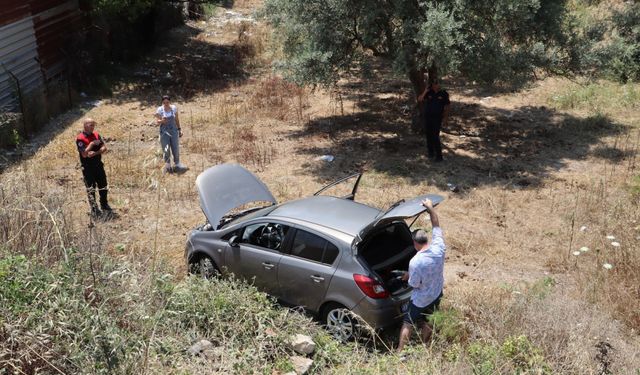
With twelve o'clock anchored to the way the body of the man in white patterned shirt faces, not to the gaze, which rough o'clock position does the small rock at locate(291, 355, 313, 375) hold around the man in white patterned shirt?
The small rock is roughly at 9 o'clock from the man in white patterned shirt.

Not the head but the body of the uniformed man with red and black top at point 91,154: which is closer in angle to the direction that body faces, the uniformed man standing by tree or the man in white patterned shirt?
the man in white patterned shirt

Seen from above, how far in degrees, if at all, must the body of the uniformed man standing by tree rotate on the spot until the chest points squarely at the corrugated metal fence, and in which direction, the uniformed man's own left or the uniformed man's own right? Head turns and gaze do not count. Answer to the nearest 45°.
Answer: approximately 90° to the uniformed man's own right

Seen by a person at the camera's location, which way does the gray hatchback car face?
facing away from the viewer and to the left of the viewer

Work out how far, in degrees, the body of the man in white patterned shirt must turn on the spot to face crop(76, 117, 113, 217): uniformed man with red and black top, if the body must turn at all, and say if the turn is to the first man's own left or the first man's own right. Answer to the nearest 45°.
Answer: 0° — they already face them

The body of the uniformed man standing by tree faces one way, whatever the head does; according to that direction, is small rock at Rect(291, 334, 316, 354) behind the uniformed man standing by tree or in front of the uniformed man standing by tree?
in front

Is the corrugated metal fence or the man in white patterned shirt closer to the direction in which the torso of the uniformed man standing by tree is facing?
the man in white patterned shirt

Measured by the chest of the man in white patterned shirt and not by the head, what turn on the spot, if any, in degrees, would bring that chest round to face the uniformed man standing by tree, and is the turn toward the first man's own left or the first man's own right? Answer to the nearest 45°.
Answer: approximately 45° to the first man's own right

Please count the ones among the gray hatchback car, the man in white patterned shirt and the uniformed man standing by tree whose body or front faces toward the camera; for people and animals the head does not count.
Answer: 1

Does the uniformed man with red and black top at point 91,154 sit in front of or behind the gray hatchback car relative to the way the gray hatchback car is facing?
in front

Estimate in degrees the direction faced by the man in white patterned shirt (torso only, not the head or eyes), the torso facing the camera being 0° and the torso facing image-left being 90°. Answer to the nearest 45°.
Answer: approximately 135°

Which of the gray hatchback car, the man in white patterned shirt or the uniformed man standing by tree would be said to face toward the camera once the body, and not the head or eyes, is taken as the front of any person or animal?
the uniformed man standing by tree

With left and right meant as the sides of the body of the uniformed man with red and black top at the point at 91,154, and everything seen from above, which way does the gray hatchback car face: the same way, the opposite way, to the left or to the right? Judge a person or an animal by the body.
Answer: the opposite way

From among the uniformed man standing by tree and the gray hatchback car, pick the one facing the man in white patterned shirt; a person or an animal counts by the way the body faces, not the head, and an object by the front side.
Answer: the uniformed man standing by tree

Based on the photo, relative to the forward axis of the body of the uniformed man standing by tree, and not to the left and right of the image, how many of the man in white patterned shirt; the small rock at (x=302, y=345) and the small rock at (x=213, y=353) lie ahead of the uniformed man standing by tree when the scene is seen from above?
3

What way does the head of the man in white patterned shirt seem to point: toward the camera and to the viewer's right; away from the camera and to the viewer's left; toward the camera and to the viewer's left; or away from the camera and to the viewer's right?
away from the camera and to the viewer's left
